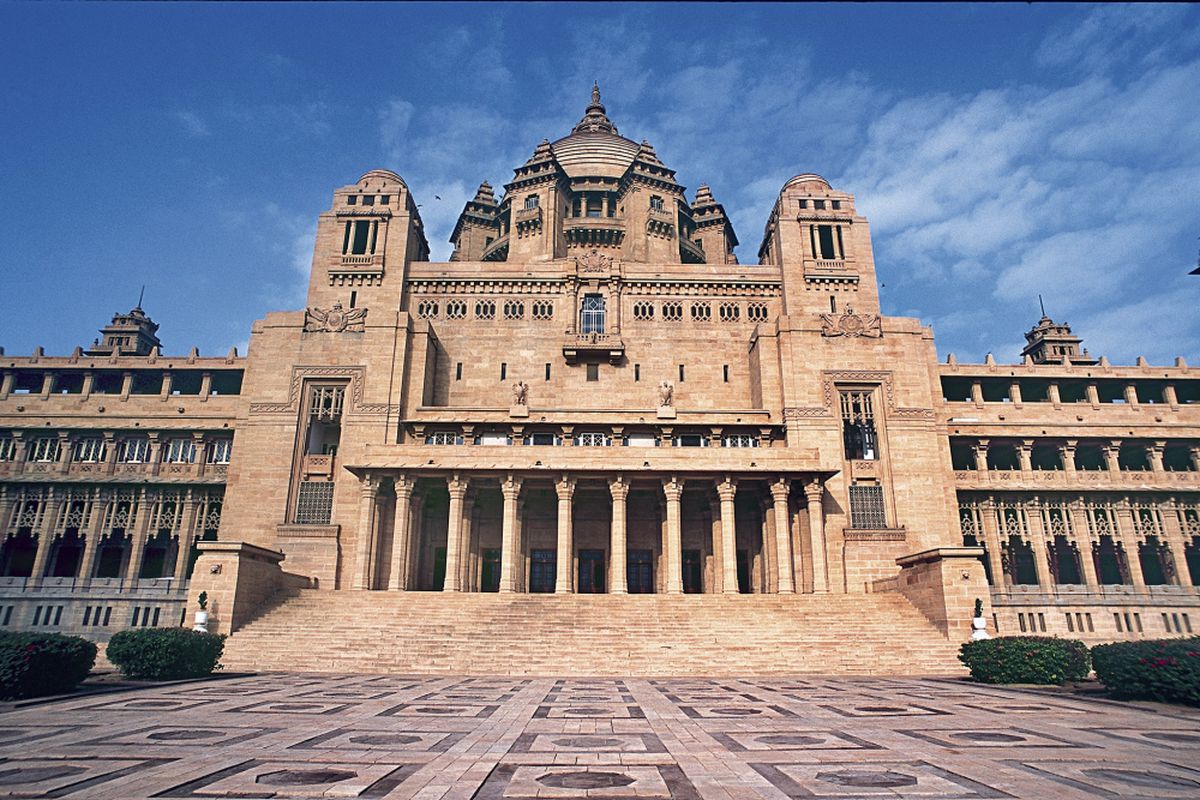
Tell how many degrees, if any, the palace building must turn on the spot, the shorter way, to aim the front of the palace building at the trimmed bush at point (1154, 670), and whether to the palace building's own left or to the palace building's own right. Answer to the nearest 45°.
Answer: approximately 45° to the palace building's own left

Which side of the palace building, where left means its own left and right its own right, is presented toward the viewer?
front

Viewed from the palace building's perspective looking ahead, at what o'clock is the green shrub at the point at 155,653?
The green shrub is roughly at 1 o'clock from the palace building.

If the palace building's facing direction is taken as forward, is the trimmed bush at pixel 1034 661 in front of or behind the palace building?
in front

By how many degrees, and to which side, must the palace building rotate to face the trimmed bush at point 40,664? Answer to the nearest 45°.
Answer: approximately 45° to its right
